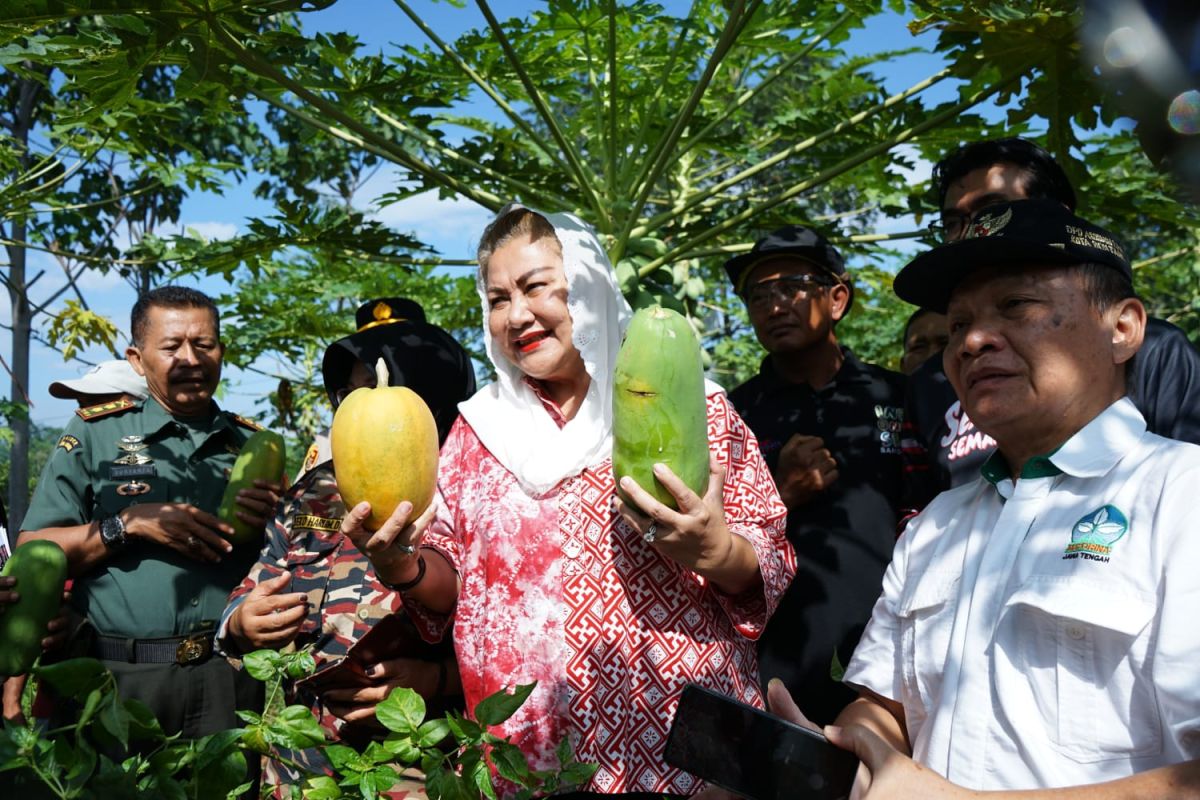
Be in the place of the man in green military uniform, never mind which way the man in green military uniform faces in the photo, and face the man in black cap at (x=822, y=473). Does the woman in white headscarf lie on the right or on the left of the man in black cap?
right

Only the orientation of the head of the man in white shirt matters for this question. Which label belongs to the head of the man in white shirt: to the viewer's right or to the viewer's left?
to the viewer's left

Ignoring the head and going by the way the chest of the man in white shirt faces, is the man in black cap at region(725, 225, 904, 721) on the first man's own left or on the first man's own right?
on the first man's own right

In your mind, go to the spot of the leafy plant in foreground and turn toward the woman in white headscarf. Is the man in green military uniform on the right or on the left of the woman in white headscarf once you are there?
left

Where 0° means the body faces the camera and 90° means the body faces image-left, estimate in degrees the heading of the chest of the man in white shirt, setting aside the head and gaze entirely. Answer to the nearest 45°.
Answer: approximately 45°
